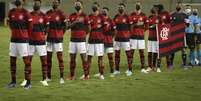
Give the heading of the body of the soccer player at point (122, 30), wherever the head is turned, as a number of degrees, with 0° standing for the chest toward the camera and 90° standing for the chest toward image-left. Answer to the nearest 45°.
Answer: approximately 0°

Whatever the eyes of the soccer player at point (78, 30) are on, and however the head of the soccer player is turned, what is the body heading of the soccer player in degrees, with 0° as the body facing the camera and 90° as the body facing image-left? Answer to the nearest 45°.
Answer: approximately 0°

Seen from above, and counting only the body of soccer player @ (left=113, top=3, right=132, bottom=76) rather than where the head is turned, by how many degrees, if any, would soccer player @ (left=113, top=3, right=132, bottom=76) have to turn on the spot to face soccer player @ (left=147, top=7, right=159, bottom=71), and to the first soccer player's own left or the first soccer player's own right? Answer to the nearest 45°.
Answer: approximately 135° to the first soccer player's own left

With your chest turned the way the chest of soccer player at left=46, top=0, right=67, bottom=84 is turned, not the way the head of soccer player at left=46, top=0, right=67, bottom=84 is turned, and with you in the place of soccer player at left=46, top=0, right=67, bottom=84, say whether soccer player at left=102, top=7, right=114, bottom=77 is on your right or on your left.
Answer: on your left
